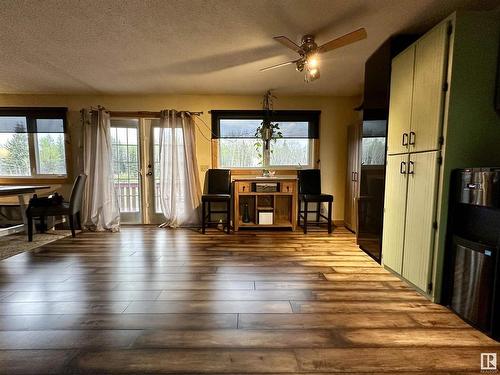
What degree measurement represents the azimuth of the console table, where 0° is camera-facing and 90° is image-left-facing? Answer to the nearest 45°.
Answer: approximately 0°

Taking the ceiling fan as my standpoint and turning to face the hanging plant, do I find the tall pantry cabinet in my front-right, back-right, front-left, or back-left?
back-right

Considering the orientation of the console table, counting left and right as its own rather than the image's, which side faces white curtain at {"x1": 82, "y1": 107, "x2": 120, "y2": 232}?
right

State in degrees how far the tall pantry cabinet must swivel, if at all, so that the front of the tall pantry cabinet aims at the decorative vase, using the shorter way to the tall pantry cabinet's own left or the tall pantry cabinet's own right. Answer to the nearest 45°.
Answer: approximately 45° to the tall pantry cabinet's own right

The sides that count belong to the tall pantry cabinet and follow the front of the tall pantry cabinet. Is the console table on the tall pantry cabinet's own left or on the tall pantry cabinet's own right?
on the tall pantry cabinet's own right

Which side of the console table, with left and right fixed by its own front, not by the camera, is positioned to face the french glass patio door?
right

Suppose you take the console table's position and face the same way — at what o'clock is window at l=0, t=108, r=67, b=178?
The window is roughly at 3 o'clock from the console table.

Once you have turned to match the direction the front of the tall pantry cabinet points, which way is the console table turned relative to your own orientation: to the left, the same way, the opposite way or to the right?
to the left

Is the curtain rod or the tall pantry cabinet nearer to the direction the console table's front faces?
the tall pantry cabinet
